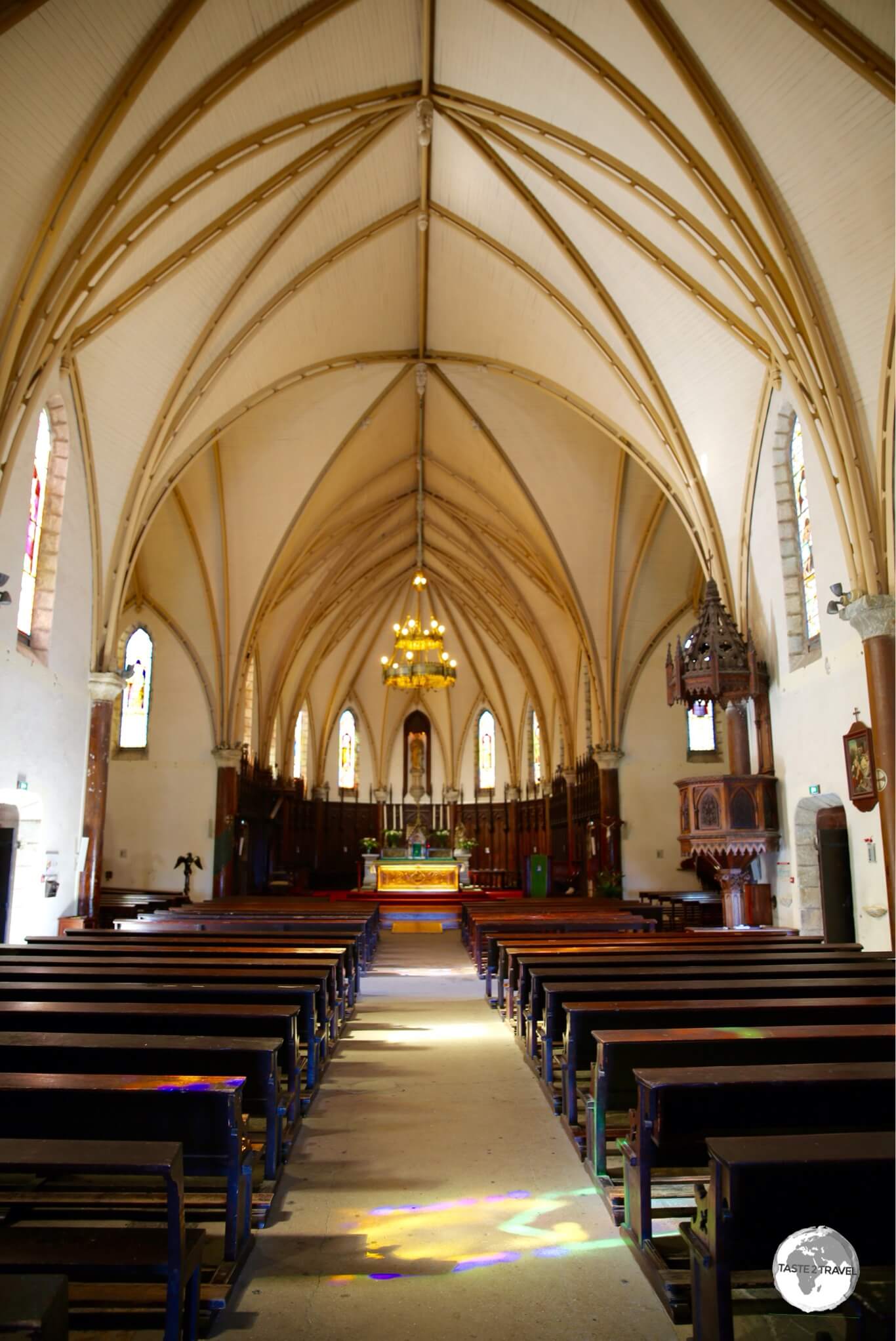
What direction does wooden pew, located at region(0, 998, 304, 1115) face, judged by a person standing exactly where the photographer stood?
facing away from the viewer

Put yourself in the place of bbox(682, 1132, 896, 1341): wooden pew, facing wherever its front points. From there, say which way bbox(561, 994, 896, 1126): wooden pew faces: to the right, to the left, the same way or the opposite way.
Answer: the same way

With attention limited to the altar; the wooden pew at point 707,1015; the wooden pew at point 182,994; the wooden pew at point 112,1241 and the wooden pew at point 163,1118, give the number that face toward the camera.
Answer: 1

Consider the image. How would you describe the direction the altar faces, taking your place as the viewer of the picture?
facing the viewer

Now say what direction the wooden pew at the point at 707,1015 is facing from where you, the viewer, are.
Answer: facing away from the viewer

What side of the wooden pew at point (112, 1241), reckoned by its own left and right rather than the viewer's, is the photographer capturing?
back

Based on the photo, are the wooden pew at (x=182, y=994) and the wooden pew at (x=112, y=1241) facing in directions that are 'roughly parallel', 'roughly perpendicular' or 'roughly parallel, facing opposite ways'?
roughly parallel

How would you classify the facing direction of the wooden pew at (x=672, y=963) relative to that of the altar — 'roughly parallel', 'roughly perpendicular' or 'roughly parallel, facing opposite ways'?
roughly parallel, facing opposite ways

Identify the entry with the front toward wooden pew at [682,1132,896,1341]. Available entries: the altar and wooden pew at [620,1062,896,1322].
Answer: the altar

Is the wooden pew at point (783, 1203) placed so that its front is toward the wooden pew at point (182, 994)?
no

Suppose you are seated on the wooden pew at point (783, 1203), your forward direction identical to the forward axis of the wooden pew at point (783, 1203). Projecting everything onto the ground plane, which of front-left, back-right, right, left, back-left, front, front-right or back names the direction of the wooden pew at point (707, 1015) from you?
front

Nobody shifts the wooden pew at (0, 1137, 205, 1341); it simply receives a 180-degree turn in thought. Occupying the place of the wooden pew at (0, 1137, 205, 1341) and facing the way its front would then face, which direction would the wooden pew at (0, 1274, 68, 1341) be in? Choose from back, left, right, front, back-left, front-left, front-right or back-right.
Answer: front

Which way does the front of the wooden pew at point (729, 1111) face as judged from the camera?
facing away from the viewer

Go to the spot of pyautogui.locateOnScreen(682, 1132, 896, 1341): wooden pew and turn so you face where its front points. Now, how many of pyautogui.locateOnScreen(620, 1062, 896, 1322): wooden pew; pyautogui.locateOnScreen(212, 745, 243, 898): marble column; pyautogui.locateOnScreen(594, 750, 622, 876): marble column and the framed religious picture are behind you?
0

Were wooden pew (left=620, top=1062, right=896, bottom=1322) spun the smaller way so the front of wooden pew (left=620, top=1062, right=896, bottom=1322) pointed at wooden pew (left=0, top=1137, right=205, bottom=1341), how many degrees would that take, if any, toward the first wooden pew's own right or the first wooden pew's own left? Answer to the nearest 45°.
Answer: approximately 135° to the first wooden pew's own left

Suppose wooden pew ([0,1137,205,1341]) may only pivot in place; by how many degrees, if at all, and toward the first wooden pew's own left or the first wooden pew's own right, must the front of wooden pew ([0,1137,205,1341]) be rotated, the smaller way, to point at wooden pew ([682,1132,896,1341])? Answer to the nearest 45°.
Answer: approximately 90° to the first wooden pew's own right

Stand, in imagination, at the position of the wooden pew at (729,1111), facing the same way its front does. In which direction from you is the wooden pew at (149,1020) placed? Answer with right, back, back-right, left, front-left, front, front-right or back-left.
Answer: left
